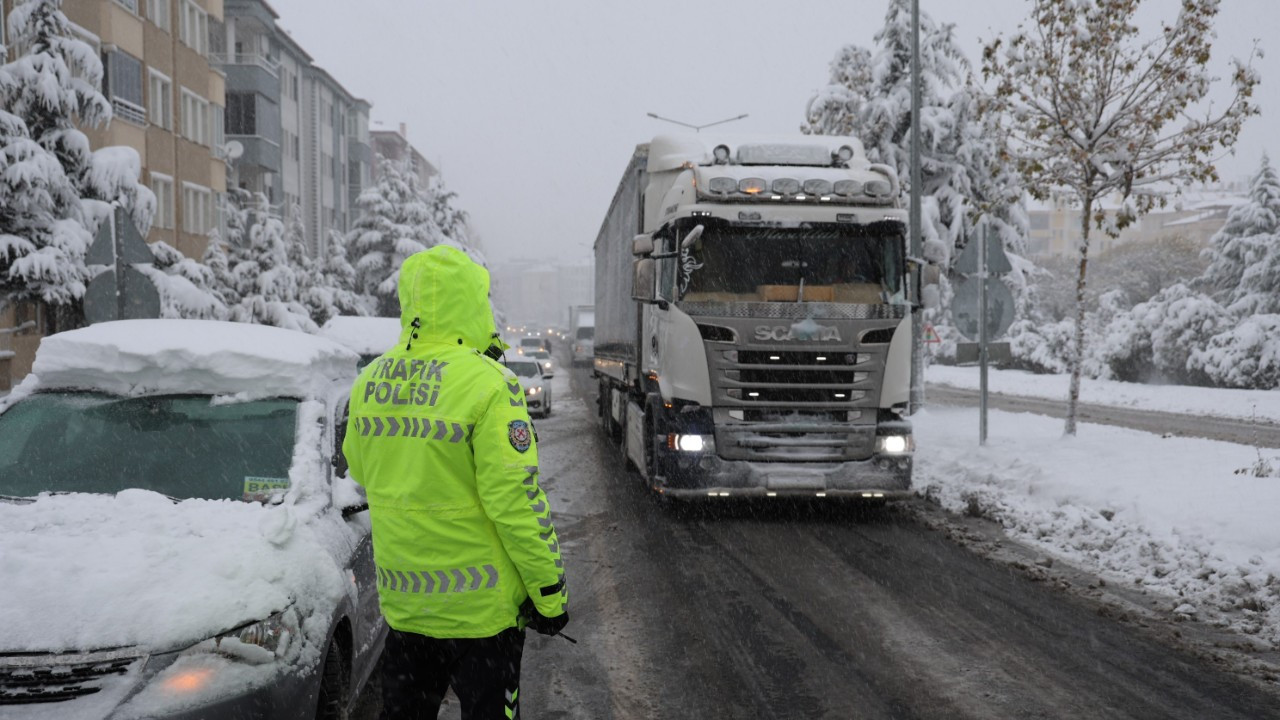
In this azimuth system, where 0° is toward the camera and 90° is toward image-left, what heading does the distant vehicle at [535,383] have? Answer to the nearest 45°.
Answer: approximately 0°

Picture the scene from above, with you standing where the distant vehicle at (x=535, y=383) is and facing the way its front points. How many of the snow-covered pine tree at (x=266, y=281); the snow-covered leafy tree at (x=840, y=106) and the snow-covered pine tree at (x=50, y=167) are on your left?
1

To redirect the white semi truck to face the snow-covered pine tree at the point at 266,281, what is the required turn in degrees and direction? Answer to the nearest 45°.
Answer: approximately 135° to its right

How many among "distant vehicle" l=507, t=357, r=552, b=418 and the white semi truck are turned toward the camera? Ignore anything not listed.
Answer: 2

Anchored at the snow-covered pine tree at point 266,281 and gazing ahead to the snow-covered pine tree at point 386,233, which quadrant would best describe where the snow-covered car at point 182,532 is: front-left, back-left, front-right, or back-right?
back-right

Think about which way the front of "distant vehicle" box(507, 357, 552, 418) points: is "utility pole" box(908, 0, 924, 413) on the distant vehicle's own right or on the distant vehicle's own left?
on the distant vehicle's own left

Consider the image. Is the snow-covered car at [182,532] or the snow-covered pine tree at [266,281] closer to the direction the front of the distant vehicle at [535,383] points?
the snow-covered car

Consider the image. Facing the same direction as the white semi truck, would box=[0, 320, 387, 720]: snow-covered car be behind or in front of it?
in front
